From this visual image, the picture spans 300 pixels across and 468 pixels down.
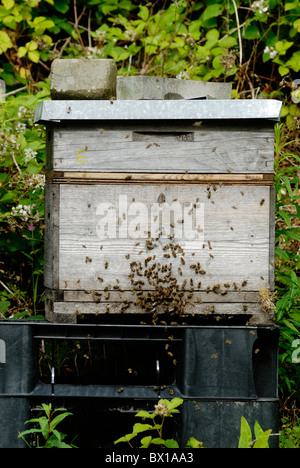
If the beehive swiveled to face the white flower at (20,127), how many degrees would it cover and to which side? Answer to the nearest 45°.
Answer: approximately 135° to its right

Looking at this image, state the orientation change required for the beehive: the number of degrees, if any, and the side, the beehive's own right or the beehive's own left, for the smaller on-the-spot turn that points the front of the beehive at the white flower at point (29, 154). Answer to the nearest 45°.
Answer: approximately 135° to the beehive's own right

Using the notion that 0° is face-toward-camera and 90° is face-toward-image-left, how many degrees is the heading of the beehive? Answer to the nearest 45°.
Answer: approximately 0°

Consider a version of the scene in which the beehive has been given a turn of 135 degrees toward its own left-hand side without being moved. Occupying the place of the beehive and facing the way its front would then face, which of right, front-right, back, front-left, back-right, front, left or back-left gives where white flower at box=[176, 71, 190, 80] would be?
front-left
